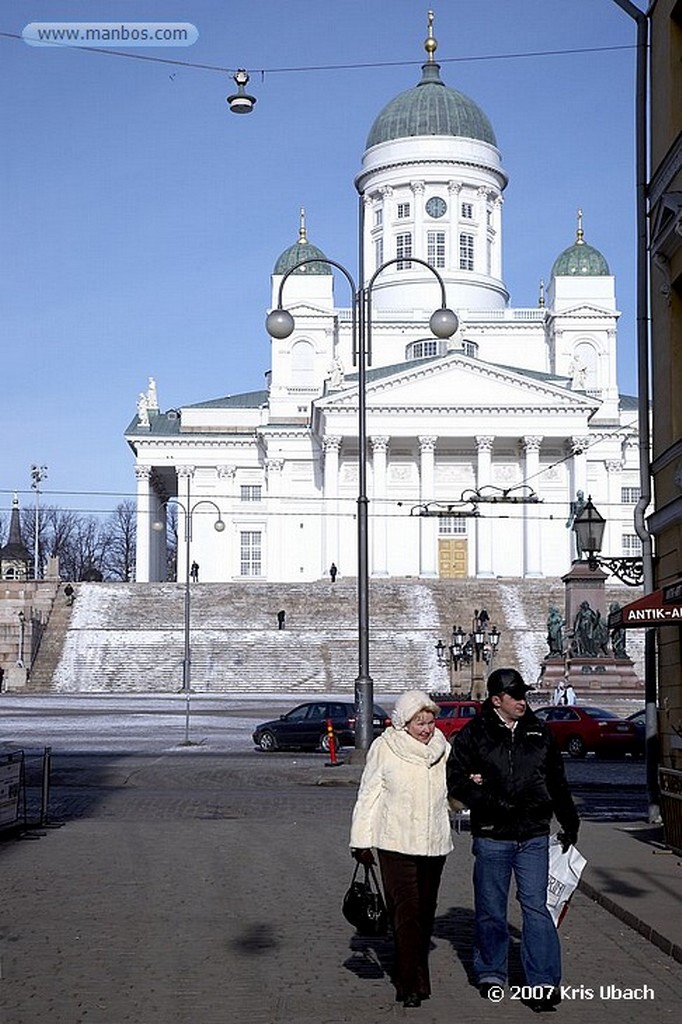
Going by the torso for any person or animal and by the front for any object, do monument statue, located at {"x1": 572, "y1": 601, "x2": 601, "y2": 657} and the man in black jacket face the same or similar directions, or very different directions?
same or similar directions

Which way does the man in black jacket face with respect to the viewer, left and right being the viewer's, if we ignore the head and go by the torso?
facing the viewer

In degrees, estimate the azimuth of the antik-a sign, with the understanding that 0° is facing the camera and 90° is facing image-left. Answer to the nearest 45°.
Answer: approximately 0°

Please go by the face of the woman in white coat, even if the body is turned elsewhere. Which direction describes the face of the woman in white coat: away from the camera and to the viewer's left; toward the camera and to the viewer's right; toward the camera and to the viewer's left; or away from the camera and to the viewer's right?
toward the camera and to the viewer's right

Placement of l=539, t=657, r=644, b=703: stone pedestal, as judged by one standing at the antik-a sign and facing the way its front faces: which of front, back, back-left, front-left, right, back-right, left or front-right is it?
back

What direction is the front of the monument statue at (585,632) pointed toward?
toward the camera

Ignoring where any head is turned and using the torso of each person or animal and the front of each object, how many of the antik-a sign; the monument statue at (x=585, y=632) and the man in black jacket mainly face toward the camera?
3

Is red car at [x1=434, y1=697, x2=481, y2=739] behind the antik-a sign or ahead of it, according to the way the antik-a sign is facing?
behind

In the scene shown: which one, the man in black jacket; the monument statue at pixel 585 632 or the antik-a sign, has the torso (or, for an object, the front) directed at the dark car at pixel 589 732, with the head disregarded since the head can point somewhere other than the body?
the monument statue

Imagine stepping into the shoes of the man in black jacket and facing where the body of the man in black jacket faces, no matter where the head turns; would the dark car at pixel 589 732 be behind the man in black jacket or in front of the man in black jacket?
behind

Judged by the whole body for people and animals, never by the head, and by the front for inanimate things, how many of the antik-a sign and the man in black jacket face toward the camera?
2
